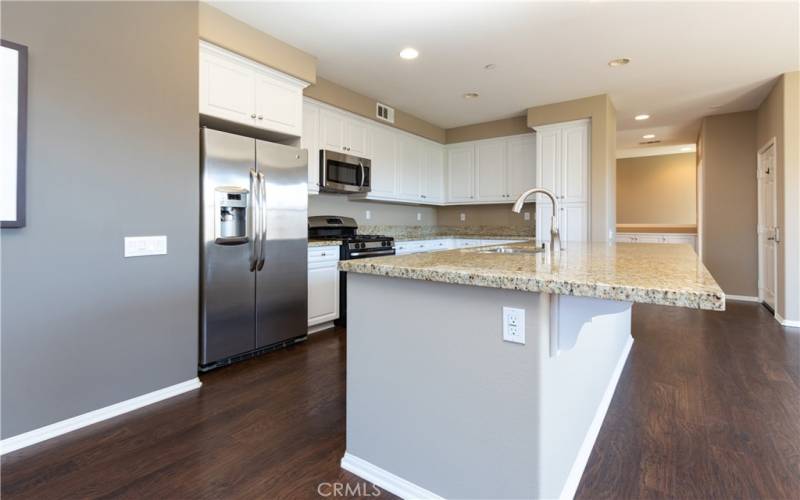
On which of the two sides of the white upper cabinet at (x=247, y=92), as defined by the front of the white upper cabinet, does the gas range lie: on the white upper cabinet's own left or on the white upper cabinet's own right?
on the white upper cabinet's own left

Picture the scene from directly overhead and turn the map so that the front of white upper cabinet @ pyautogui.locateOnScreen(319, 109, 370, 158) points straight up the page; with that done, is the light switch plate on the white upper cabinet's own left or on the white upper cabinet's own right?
on the white upper cabinet's own right

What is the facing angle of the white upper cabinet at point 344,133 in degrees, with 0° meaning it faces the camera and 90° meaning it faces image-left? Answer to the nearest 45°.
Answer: approximately 315°

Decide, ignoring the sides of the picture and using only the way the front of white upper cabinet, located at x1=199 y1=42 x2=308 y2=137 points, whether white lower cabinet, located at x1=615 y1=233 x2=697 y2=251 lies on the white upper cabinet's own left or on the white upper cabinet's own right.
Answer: on the white upper cabinet's own left
